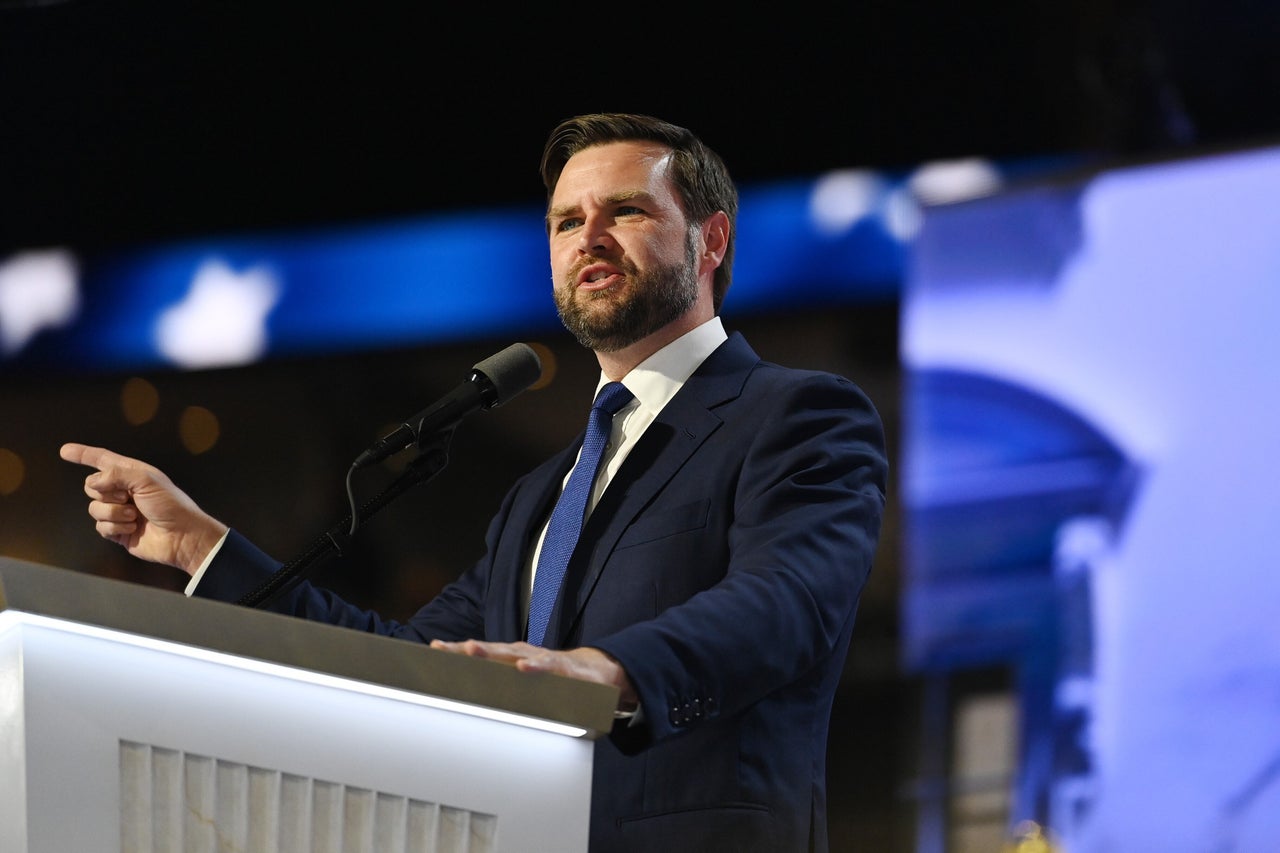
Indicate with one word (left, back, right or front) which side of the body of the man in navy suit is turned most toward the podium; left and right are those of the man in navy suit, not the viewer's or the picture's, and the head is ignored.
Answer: front

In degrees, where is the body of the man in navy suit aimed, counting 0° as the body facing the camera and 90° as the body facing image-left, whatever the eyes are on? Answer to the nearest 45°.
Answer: approximately 45°
